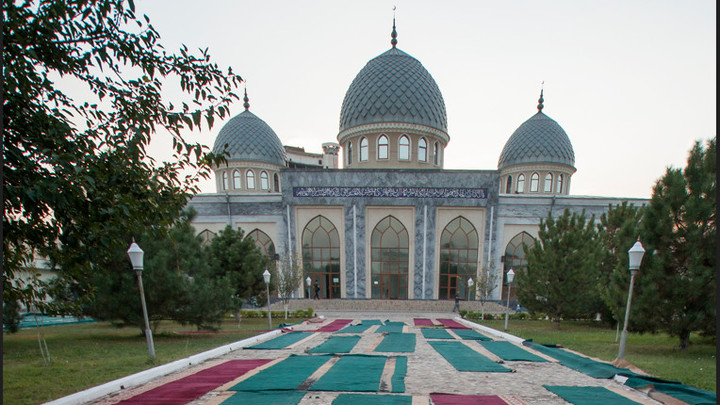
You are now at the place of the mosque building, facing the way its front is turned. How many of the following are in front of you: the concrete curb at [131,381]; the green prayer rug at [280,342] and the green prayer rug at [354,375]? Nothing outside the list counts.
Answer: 3

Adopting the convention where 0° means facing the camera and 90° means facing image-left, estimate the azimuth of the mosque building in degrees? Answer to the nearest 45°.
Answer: approximately 0°

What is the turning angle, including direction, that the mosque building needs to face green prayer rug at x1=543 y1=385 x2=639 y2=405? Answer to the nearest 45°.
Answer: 0° — it already faces it

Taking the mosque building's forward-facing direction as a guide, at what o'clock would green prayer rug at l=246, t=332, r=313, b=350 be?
The green prayer rug is roughly at 12 o'clock from the mosque building.

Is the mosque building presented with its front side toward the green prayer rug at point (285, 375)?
yes

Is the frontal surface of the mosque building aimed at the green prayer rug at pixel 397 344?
yes

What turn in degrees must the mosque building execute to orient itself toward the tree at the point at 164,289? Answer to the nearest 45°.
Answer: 0° — it already faces it

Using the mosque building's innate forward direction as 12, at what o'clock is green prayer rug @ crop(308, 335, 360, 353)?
The green prayer rug is roughly at 12 o'clock from the mosque building.

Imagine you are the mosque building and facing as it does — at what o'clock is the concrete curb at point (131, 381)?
The concrete curb is roughly at 12 o'clock from the mosque building.

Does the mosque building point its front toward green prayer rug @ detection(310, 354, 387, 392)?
yes

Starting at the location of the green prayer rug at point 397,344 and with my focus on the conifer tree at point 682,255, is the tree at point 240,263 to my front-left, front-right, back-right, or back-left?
back-left
